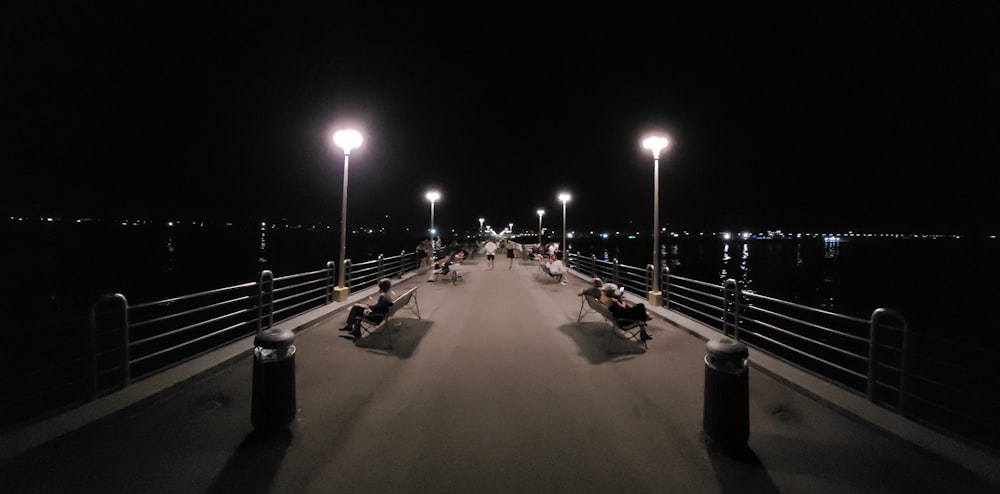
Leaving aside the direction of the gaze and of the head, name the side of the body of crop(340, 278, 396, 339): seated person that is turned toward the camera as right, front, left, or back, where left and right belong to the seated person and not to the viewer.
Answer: left

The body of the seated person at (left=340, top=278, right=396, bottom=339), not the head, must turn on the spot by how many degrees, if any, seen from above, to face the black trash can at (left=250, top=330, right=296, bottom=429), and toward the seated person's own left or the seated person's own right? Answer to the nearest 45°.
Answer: approximately 90° to the seated person's own left

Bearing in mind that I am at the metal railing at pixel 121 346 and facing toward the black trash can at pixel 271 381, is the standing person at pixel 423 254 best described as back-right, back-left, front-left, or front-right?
back-left

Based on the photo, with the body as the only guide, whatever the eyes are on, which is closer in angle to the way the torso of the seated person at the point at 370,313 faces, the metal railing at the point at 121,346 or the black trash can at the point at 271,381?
the metal railing

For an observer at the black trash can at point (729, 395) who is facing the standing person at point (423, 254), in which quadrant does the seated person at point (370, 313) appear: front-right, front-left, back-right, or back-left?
front-left

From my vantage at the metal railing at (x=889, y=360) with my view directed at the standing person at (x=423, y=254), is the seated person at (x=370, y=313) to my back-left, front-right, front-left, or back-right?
front-left

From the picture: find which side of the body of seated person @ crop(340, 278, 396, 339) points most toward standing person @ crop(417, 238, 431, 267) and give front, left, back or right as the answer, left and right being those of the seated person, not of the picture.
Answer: right

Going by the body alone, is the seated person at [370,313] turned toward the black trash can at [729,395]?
no

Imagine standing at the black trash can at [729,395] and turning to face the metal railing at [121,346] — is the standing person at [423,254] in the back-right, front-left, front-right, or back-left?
front-right

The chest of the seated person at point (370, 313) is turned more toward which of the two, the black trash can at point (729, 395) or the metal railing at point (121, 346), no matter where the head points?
the metal railing

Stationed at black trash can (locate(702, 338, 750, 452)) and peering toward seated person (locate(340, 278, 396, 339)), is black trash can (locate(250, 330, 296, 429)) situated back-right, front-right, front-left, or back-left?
front-left

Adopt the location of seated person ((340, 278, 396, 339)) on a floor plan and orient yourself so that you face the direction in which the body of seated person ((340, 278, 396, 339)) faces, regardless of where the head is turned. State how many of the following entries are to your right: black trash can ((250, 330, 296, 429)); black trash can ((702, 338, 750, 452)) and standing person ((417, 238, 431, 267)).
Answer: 1

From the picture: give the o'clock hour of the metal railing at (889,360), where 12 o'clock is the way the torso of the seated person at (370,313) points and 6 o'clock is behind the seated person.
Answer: The metal railing is roughly at 6 o'clock from the seated person.

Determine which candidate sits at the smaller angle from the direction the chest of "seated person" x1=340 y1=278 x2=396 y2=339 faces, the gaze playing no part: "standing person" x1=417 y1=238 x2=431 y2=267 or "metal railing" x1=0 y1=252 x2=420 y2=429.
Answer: the metal railing
